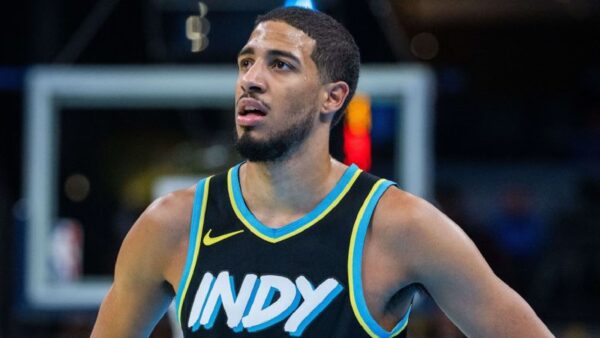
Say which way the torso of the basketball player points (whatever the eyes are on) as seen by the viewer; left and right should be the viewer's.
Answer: facing the viewer and to the left of the viewer

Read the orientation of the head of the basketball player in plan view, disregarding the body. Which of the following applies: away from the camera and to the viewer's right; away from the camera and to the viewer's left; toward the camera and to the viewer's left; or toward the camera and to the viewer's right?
toward the camera and to the viewer's left
